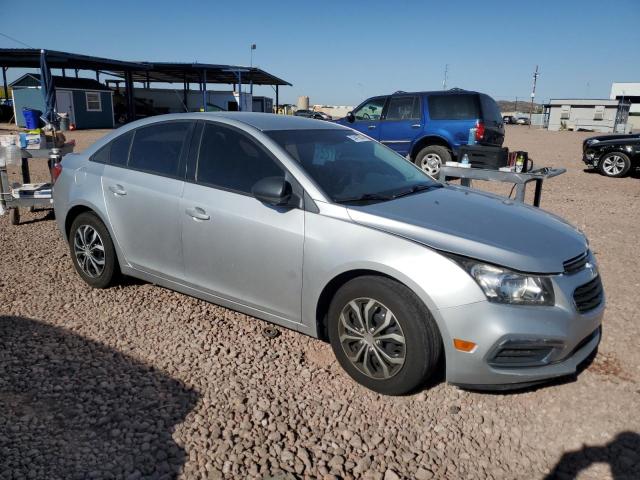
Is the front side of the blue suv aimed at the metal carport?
yes

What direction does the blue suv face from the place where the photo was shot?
facing away from the viewer and to the left of the viewer

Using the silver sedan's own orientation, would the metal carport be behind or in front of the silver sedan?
behind

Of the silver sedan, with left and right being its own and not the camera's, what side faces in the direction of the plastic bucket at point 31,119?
back

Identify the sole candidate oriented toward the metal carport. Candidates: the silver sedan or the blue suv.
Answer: the blue suv

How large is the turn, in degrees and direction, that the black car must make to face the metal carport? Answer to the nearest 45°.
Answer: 0° — it already faces it

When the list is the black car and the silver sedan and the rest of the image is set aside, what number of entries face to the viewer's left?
1

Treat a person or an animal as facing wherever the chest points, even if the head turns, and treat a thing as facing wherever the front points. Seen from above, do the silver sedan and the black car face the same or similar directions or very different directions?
very different directions

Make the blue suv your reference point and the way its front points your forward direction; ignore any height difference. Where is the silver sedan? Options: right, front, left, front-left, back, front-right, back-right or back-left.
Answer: back-left

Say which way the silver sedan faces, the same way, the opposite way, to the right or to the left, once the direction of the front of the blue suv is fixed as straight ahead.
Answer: the opposite way

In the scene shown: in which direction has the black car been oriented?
to the viewer's left
